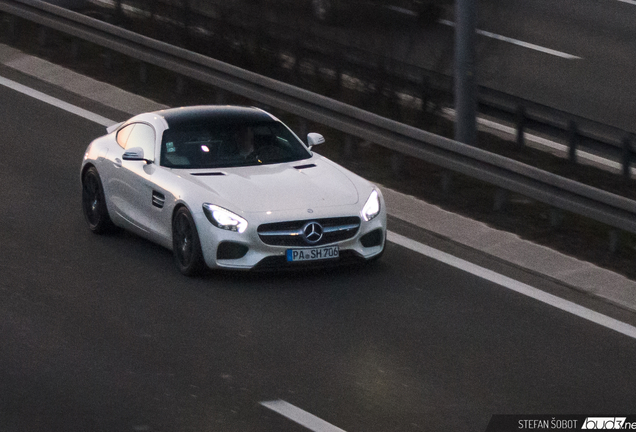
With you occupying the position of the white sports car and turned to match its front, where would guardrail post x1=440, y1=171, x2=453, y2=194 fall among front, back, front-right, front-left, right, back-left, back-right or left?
left

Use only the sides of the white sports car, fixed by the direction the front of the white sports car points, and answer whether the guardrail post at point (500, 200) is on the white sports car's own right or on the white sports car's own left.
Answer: on the white sports car's own left

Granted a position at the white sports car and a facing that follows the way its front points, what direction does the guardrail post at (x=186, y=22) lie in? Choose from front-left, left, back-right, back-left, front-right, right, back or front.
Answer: back-left

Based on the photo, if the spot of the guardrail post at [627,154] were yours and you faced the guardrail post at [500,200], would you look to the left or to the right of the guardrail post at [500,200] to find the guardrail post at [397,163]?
right

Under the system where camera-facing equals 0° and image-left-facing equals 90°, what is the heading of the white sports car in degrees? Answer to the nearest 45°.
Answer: approximately 315°

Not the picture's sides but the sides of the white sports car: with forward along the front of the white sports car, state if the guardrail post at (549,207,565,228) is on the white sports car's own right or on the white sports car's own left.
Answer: on the white sports car's own left

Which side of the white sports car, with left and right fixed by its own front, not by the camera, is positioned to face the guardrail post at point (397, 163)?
left

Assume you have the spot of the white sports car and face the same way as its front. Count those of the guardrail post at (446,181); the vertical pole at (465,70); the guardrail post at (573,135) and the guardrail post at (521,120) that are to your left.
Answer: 4

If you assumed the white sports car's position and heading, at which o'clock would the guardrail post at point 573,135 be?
The guardrail post is roughly at 9 o'clock from the white sports car.

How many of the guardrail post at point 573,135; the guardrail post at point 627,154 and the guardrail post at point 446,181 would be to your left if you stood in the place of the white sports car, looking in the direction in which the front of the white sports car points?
3

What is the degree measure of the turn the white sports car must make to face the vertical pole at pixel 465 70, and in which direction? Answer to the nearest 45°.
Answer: approximately 90° to its left

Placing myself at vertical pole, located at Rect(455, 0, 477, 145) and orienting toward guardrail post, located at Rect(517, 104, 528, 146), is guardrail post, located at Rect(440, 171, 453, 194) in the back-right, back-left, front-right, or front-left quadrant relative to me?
back-right
